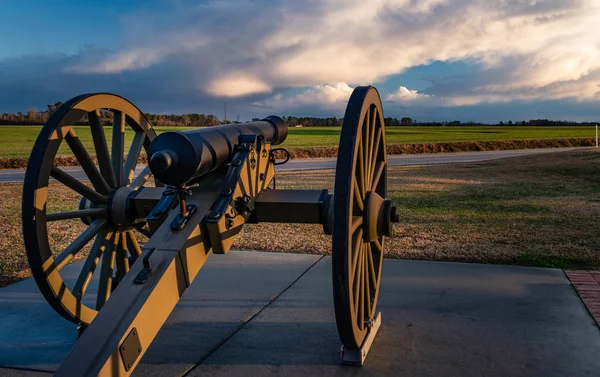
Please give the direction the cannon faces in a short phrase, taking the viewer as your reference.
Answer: facing away from the viewer and to the right of the viewer
